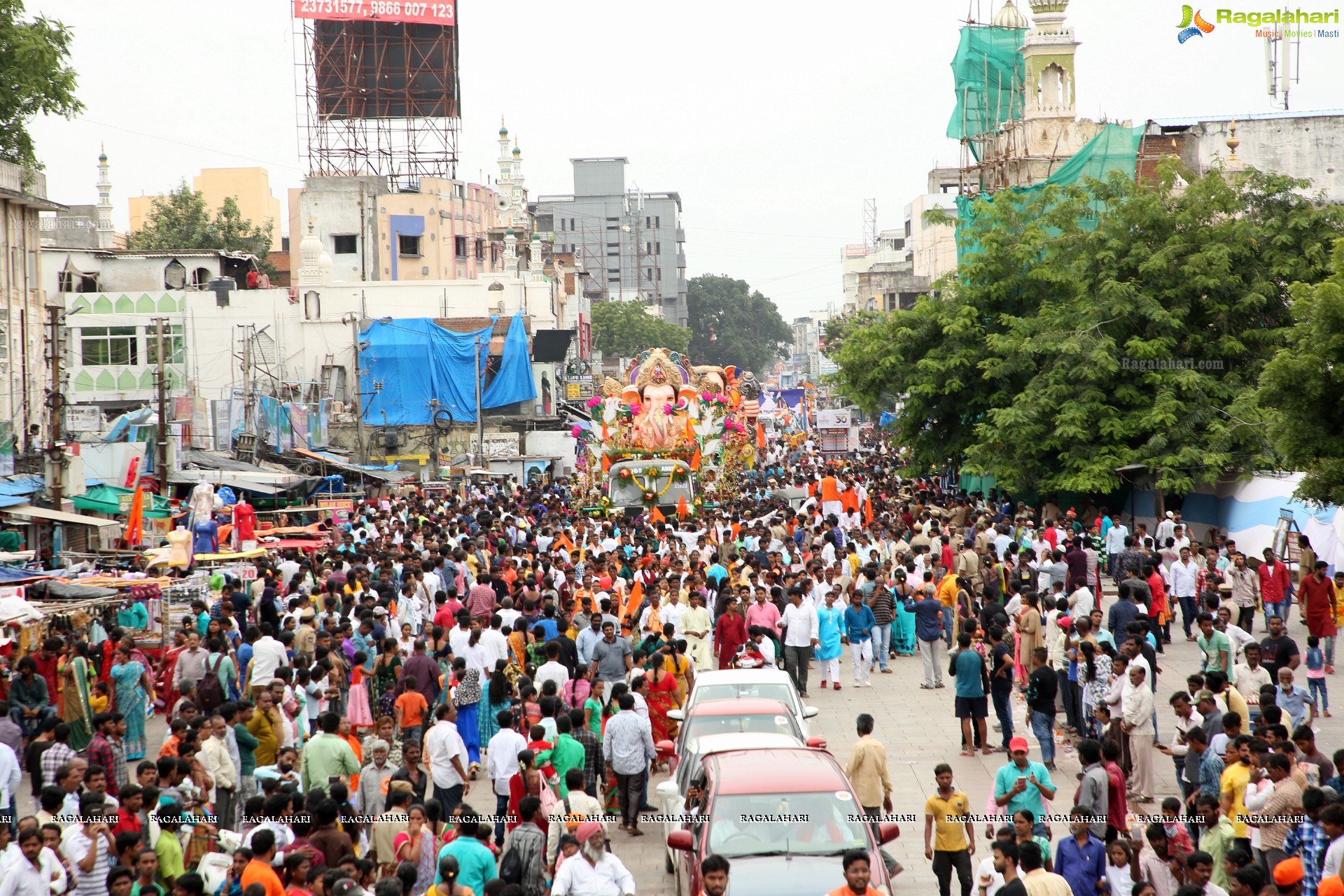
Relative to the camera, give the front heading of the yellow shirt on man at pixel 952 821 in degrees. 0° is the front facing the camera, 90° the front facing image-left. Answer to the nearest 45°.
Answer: approximately 0°

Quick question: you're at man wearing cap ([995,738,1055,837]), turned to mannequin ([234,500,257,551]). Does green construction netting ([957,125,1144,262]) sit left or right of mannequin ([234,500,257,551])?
right

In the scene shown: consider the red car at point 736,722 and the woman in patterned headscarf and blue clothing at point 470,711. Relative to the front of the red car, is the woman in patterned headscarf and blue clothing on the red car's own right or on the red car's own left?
on the red car's own right

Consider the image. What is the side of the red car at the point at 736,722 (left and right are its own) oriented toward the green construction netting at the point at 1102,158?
back

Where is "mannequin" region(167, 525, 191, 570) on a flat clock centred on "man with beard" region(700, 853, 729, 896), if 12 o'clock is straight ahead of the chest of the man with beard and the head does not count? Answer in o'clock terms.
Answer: The mannequin is roughly at 5 o'clock from the man with beard.

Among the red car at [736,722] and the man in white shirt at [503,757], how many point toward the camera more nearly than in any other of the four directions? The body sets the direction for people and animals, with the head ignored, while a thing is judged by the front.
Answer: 1

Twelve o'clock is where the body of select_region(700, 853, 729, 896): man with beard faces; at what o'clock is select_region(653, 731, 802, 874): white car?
The white car is roughly at 6 o'clock from the man with beard.

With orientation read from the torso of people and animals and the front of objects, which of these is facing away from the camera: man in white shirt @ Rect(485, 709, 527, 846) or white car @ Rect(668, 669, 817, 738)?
the man in white shirt
